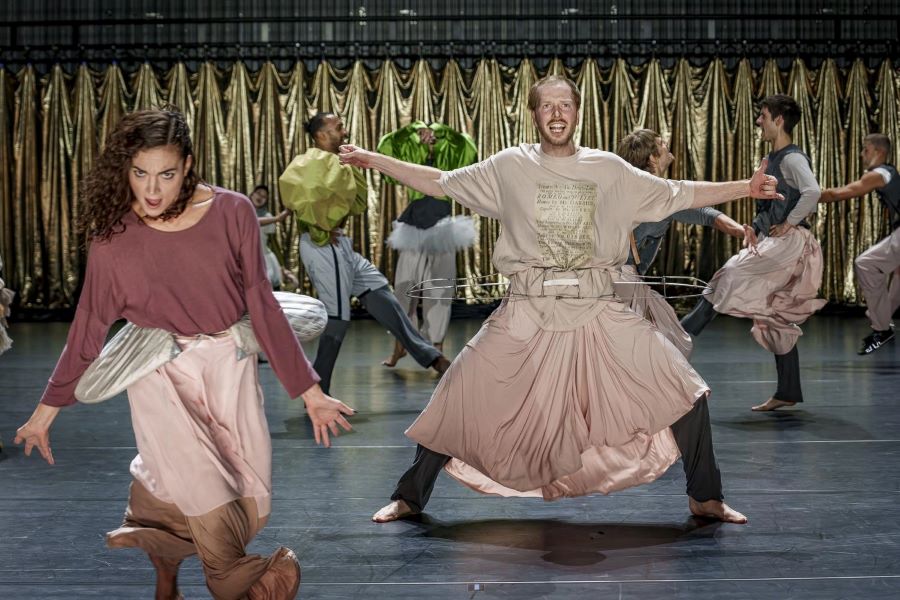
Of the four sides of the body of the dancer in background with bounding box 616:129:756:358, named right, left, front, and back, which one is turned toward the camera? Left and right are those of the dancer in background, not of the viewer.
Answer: right

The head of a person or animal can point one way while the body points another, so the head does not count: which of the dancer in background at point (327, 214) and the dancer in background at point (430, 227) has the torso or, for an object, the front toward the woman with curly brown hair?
the dancer in background at point (430, 227)

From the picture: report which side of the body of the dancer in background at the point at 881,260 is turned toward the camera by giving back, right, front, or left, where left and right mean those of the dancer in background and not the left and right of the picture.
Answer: left

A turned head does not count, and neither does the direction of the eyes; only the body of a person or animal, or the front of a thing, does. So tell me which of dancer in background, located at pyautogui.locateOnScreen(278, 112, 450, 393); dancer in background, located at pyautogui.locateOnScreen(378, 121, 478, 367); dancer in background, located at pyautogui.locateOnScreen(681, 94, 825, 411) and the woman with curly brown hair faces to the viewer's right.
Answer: dancer in background, located at pyautogui.locateOnScreen(278, 112, 450, 393)

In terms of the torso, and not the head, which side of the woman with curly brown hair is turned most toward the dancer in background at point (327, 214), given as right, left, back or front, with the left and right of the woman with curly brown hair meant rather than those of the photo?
back

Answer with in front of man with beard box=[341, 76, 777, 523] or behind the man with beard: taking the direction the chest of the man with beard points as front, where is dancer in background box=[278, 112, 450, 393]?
behind

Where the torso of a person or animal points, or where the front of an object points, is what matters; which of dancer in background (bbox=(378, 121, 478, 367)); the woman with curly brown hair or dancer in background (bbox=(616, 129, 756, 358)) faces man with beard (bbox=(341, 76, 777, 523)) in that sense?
dancer in background (bbox=(378, 121, 478, 367))

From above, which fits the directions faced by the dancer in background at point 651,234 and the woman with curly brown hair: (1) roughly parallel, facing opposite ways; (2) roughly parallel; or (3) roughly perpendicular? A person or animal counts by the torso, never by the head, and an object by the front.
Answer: roughly perpendicular

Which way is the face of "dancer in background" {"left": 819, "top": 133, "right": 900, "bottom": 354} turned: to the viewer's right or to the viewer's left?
to the viewer's left
